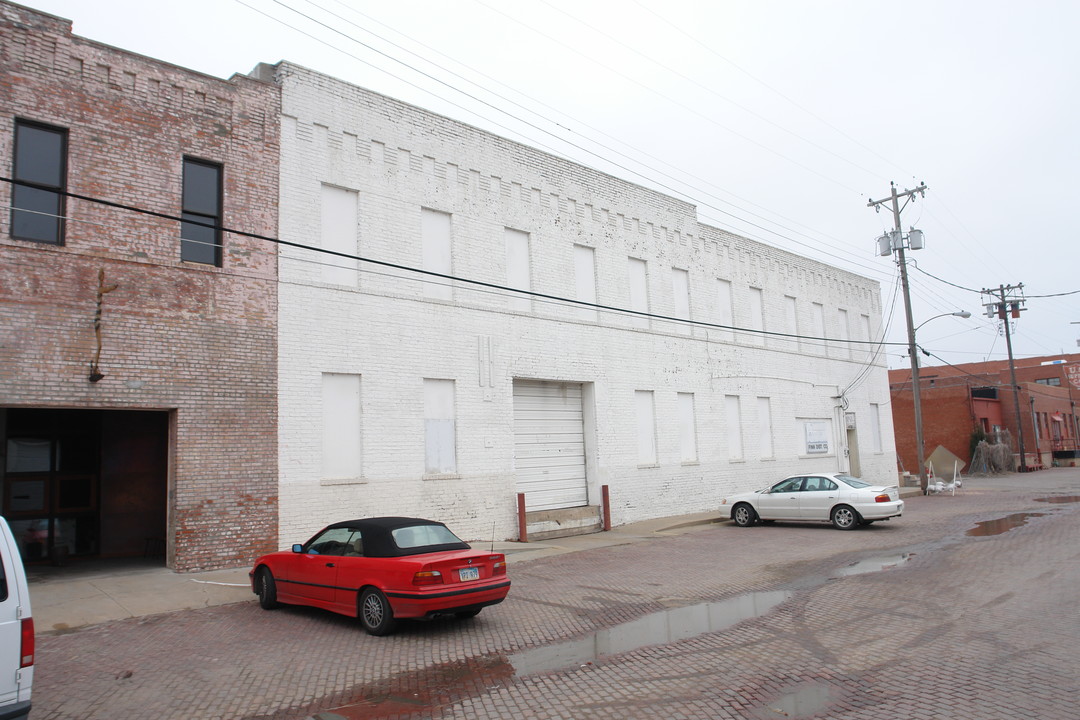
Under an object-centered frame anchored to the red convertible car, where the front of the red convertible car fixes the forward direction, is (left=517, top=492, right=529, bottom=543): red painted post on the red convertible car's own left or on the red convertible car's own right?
on the red convertible car's own right

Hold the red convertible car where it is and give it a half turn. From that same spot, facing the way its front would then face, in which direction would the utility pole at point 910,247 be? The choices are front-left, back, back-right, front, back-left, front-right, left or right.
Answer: left

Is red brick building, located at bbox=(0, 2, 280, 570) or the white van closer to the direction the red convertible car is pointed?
the red brick building

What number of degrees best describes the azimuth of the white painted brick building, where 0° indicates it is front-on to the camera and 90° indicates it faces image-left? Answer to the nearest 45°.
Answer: approximately 315°

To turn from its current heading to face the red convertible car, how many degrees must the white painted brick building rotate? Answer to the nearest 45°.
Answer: approximately 45° to its right

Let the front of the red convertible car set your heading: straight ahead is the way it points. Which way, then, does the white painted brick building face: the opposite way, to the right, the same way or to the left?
the opposite way

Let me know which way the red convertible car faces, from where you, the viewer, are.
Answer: facing away from the viewer and to the left of the viewer

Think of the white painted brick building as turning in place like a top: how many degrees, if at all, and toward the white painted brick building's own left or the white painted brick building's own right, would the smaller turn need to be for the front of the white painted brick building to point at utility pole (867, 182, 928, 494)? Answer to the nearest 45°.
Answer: approximately 90° to the white painted brick building's own left

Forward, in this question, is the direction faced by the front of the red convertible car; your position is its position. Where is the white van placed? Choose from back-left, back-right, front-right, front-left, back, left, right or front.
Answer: left

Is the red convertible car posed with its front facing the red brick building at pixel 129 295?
yes

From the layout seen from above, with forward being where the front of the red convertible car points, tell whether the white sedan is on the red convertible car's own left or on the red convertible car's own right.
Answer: on the red convertible car's own right

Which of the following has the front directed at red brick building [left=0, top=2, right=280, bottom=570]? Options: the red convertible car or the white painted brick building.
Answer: the red convertible car

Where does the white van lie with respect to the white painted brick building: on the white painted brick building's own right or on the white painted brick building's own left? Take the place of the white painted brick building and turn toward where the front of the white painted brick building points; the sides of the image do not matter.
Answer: on the white painted brick building's own right
